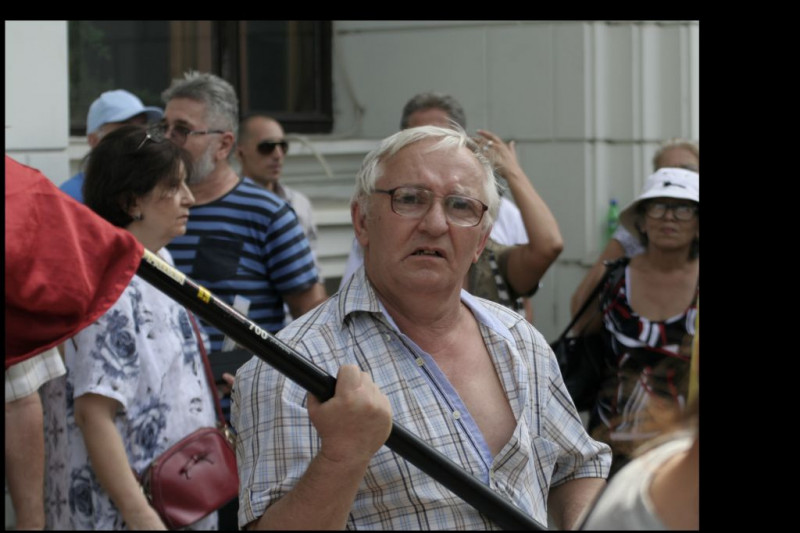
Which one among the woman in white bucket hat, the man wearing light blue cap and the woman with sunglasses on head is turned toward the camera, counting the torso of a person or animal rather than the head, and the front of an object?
the woman in white bucket hat

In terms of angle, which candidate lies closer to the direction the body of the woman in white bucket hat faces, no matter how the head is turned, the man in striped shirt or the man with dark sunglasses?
the man in striped shirt

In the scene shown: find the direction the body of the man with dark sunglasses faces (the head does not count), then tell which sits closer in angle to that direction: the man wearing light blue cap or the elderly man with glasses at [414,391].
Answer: the elderly man with glasses

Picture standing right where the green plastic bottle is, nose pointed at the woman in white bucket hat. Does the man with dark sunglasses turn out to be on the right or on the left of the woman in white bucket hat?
right

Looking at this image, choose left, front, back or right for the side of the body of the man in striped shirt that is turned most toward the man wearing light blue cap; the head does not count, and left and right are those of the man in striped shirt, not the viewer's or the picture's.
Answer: right

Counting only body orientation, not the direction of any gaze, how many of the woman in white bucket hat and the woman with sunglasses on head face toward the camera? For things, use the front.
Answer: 1

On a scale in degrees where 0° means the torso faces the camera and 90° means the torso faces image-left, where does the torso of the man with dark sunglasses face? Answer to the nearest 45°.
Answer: approximately 315°

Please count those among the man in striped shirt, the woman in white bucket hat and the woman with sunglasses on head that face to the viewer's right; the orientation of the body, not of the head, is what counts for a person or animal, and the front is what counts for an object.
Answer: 1

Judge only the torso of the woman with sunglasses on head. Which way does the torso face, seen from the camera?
to the viewer's right
